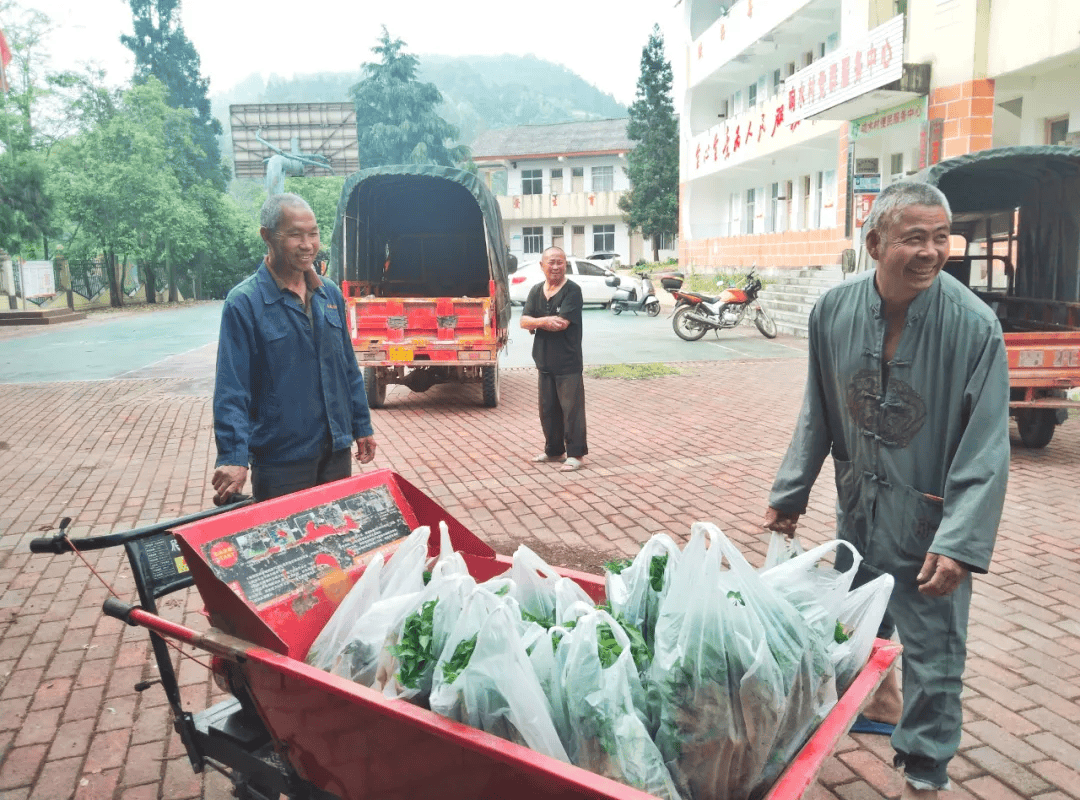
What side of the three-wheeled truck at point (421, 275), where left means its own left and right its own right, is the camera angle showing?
back

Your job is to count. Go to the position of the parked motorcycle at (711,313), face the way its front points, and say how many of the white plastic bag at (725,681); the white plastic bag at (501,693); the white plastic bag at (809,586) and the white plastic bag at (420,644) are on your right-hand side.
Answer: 4

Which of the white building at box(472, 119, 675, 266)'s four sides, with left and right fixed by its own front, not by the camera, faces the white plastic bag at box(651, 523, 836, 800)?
front

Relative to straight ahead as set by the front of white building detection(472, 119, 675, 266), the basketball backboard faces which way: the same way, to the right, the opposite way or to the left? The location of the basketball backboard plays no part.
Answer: the opposite way

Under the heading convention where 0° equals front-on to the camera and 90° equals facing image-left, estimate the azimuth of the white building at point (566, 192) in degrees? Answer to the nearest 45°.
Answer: approximately 0°

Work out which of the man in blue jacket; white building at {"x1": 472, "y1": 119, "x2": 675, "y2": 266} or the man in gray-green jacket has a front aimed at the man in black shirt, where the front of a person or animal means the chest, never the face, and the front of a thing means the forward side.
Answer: the white building

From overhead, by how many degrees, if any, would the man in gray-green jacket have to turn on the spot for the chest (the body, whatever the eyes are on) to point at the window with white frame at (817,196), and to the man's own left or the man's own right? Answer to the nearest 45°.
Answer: approximately 180°

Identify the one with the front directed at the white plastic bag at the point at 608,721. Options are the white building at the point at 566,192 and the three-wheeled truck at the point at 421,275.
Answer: the white building

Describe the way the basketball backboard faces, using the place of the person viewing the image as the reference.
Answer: facing away from the viewer

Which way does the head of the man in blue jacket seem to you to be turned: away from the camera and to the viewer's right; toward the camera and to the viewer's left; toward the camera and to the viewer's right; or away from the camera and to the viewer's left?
toward the camera and to the viewer's right

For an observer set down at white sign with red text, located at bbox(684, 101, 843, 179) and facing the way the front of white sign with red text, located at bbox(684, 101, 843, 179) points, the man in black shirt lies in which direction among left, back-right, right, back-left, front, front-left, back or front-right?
front-left

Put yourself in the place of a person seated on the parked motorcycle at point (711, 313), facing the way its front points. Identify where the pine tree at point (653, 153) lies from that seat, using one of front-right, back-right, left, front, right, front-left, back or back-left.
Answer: left

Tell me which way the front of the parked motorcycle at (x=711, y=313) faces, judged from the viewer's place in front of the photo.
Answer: facing to the right of the viewer
